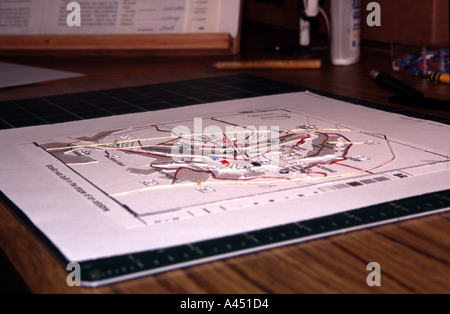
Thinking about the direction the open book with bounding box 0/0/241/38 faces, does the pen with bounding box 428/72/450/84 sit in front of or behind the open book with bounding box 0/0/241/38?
in front

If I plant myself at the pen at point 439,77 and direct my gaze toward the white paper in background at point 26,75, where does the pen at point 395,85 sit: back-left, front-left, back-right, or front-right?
front-left

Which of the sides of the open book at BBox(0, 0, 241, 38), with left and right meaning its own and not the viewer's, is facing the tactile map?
front

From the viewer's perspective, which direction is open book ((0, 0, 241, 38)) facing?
toward the camera
